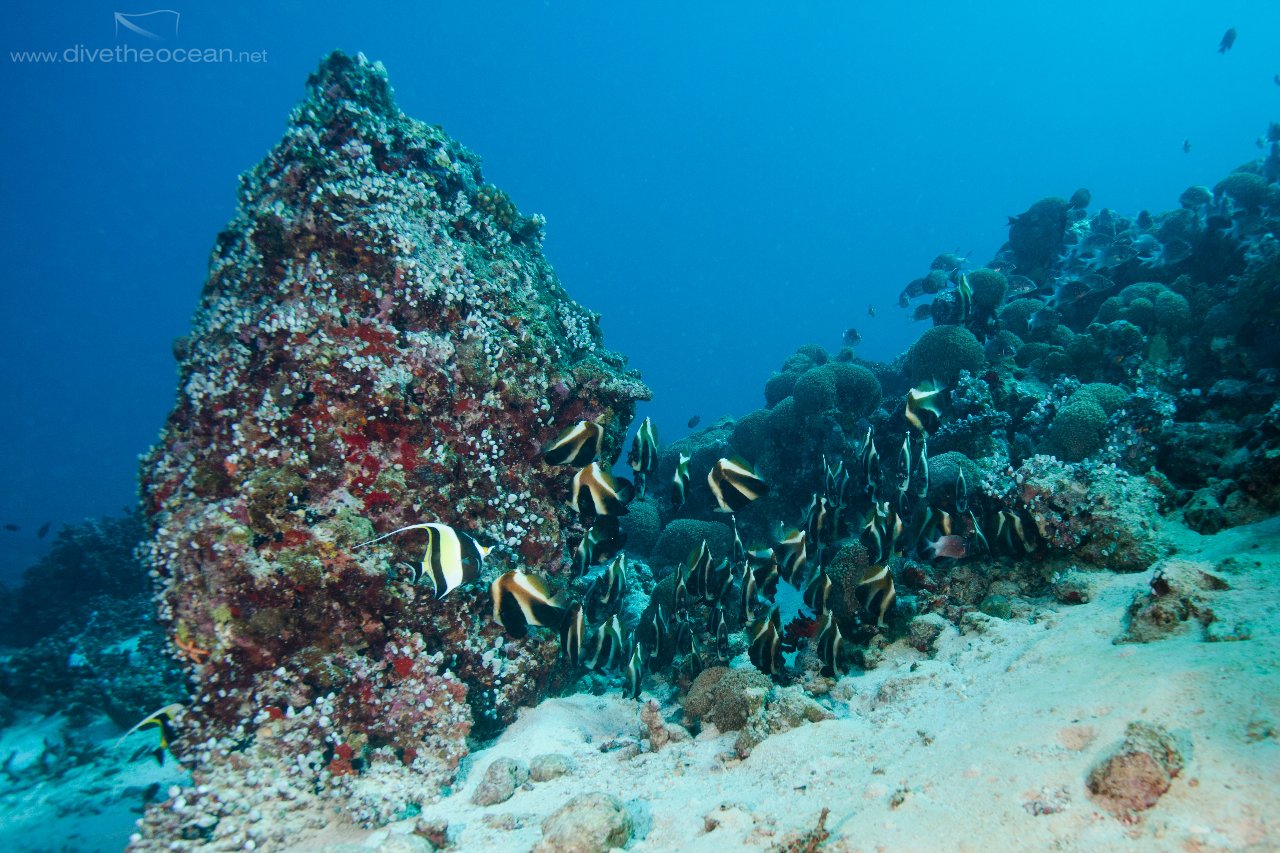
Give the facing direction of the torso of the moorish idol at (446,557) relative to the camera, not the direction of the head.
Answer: to the viewer's right

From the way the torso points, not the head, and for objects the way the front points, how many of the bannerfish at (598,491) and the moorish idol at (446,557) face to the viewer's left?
1

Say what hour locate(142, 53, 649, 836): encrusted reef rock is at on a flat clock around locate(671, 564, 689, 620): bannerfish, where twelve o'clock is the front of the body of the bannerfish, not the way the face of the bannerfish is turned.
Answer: The encrusted reef rock is roughly at 2 o'clock from the bannerfish.

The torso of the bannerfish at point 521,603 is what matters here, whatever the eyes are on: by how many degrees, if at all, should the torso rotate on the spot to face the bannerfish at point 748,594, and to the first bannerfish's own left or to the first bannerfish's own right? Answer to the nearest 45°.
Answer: approximately 135° to the first bannerfish's own right

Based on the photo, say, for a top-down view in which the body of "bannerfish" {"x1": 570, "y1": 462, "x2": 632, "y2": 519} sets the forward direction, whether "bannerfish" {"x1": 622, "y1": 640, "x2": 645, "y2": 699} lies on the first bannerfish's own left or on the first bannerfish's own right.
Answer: on the first bannerfish's own right

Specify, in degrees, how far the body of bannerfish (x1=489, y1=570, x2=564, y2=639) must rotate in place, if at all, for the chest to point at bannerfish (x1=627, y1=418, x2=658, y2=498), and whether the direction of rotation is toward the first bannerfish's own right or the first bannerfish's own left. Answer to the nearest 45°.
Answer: approximately 135° to the first bannerfish's own right

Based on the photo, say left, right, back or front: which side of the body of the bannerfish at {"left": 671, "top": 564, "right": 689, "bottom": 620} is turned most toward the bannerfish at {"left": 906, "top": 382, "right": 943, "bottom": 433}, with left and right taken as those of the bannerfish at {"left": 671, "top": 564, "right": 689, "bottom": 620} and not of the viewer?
left
